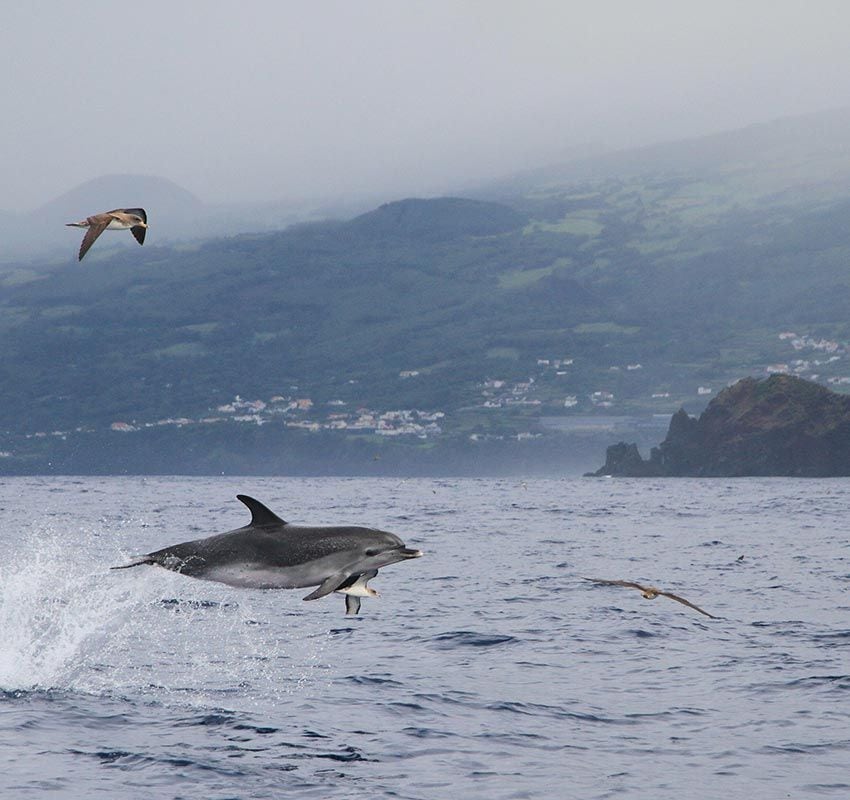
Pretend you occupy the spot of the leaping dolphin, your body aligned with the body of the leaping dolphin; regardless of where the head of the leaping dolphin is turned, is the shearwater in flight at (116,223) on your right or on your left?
on your left

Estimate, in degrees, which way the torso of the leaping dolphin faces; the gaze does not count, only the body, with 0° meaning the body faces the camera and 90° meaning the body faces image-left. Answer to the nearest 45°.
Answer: approximately 270°
